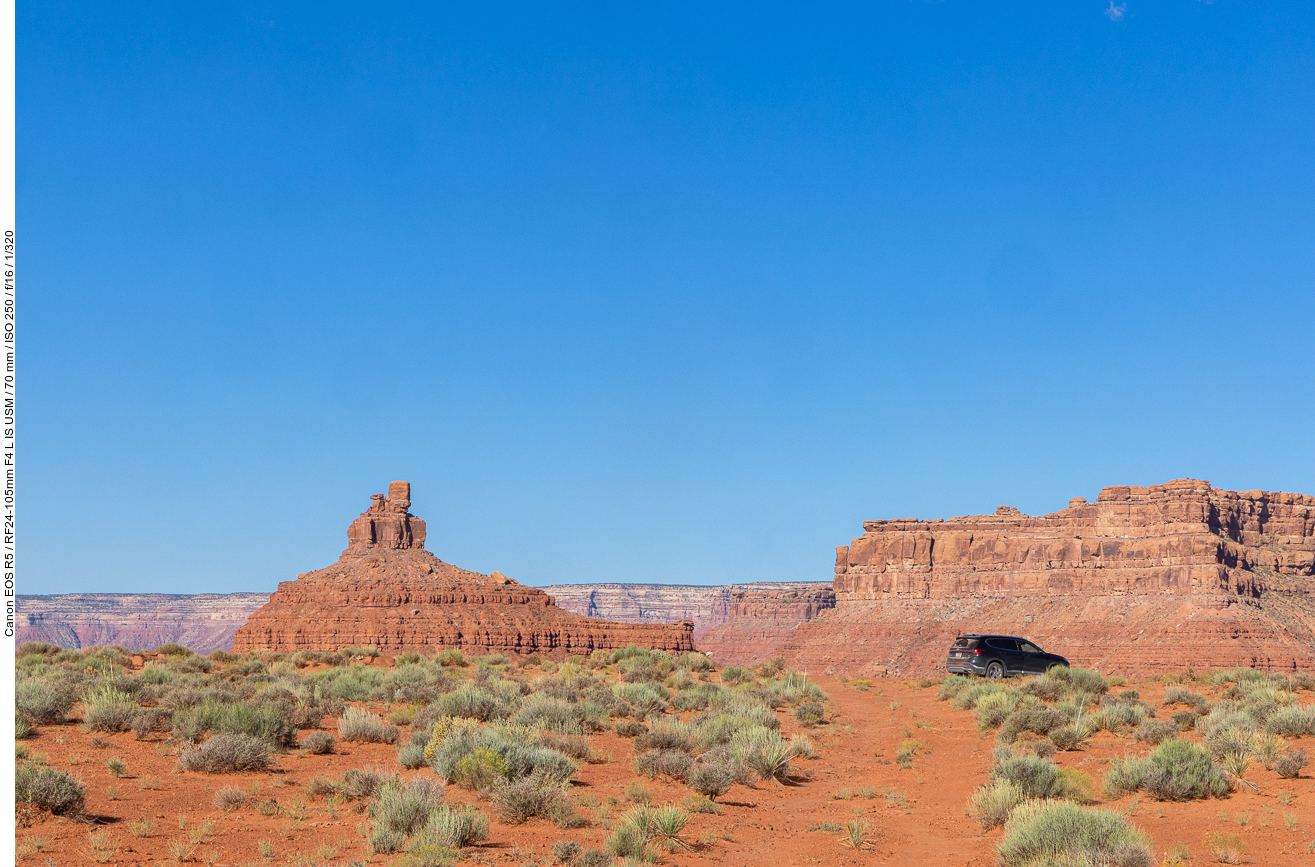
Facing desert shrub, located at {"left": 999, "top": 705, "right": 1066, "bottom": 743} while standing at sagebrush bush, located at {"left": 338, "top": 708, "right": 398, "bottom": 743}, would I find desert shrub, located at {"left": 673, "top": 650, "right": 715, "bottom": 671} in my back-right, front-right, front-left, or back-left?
front-left

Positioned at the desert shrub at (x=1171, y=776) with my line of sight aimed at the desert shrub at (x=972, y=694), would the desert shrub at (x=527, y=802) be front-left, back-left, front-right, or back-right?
back-left

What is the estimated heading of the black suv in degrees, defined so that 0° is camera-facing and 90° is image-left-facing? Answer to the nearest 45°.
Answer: approximately 225°

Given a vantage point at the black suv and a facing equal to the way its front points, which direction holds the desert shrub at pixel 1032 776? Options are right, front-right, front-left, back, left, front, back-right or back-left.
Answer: back-right

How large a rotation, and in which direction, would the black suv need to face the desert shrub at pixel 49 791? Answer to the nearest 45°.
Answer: approximately 135° to its right

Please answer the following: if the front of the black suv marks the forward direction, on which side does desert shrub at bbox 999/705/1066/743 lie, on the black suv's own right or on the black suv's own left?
on the black suv's own right

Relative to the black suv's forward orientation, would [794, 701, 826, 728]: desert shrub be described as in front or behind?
behind

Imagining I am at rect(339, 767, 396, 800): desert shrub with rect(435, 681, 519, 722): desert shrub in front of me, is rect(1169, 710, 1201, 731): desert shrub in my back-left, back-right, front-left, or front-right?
front-right
